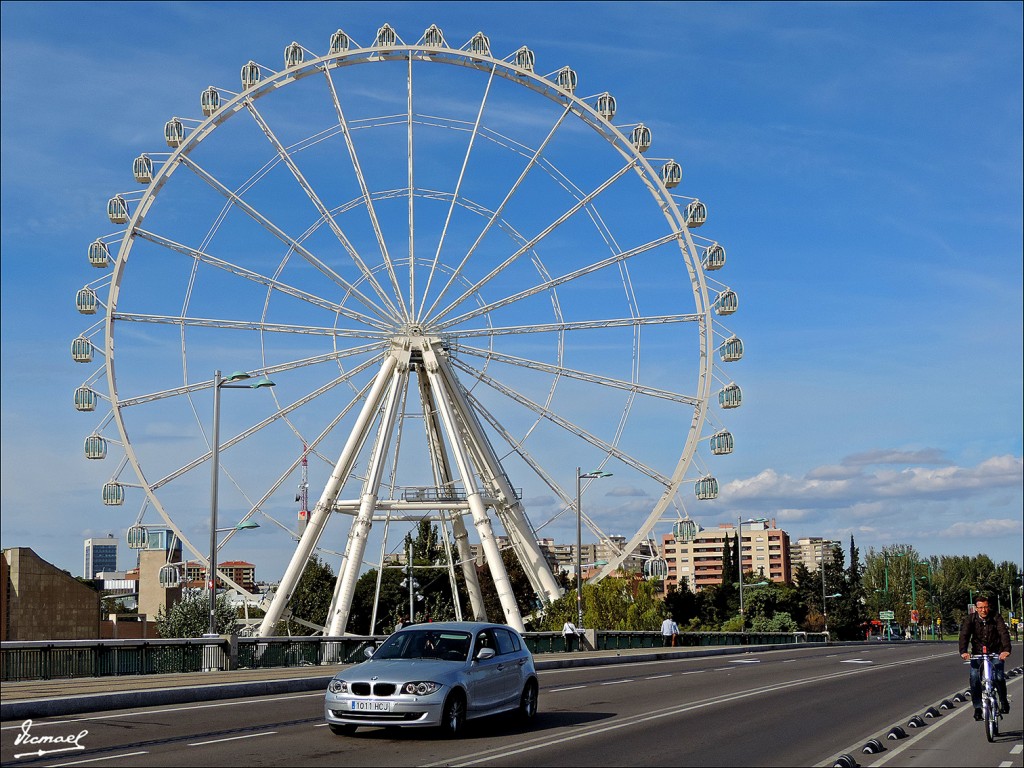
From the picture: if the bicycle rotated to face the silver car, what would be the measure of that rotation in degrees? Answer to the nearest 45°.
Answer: approximately 90° to its right

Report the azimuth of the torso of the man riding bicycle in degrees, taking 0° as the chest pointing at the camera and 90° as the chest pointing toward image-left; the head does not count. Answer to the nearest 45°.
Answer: approximately 0°

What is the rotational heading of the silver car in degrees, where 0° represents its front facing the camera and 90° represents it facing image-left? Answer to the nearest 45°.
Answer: approximately 45°

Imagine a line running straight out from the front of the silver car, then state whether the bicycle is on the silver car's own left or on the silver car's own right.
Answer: on the silver car's own left

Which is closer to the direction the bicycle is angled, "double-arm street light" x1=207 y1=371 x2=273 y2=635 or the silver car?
the silver car

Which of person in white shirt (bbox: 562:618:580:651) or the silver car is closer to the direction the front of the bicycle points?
the silver car

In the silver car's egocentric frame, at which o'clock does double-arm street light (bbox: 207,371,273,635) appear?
The double-arm street light is roughly at 4 o'clock from the silver car.

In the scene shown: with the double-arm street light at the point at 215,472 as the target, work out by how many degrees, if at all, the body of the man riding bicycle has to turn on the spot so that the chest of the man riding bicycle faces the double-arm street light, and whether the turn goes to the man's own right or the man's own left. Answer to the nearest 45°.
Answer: approximately 135° to the man's own right

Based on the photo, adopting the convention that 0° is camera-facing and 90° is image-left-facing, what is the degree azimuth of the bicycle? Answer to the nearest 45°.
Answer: approximately 0°

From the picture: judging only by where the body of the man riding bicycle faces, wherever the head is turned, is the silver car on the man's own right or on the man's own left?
on the man's own right

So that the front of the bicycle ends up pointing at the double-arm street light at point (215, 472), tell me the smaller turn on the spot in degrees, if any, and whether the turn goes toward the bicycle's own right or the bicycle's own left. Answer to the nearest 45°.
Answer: approximately 135° to the bicycle's own right
